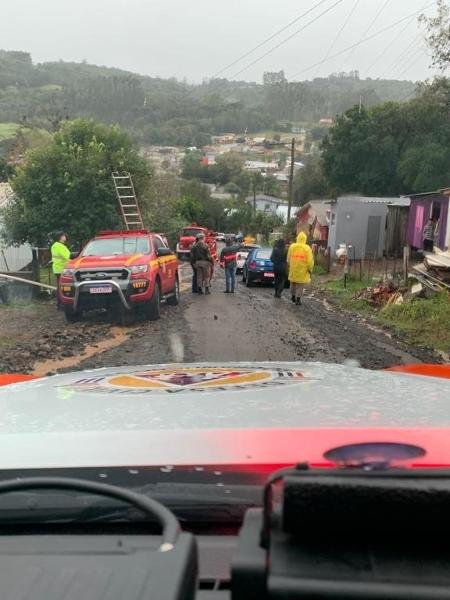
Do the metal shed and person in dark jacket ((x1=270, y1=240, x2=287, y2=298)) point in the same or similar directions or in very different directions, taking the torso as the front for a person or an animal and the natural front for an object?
very different directions

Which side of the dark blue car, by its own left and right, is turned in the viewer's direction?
back

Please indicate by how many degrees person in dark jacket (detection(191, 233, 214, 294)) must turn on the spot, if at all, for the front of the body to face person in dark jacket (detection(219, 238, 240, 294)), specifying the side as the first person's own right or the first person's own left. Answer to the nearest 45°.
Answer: approximately 45° to the first person's own right

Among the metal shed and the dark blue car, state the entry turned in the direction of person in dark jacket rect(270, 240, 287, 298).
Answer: the metal shed

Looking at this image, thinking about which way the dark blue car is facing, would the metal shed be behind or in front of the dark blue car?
in front

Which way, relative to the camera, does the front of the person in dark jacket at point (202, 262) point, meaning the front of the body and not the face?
away from the camera

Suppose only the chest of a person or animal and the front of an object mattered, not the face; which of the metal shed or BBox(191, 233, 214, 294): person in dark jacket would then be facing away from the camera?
the person in dark jacket

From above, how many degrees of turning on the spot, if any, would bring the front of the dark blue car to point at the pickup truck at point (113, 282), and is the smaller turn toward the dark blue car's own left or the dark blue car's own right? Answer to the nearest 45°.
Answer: approximately 180°

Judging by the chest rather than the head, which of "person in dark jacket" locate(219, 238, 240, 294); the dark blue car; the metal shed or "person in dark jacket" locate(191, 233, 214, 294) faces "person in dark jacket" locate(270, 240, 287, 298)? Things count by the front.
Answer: the metal shed

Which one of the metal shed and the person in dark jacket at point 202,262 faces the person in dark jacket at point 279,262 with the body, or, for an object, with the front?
the metal shed

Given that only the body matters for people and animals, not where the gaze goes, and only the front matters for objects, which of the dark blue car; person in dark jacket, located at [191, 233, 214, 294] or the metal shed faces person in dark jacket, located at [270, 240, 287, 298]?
the metal shed
